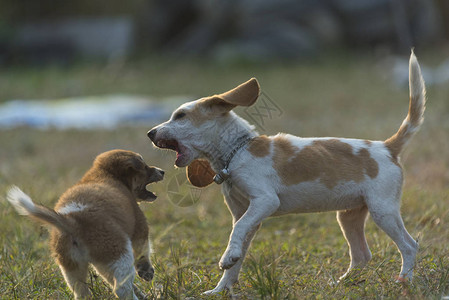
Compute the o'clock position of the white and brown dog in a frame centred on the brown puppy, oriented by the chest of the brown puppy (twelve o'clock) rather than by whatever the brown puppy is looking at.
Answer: The white and brown dog is roughly at 1 o'clock from the brown puppy.

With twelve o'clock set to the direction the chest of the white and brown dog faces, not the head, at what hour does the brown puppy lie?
The brown puppy is roughly at 11 o'clock from the white and brown dog.

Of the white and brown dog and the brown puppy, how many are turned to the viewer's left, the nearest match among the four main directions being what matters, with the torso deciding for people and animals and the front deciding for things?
1

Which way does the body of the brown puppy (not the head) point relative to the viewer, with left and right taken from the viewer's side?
facing away from the viewer and to the right of the viewer

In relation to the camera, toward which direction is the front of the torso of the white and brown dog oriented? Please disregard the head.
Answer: to the viewer's left

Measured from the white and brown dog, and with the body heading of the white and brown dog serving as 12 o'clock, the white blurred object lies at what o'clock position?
The white blurred object is roughly at 2 o'clock from the white and brown dog.
